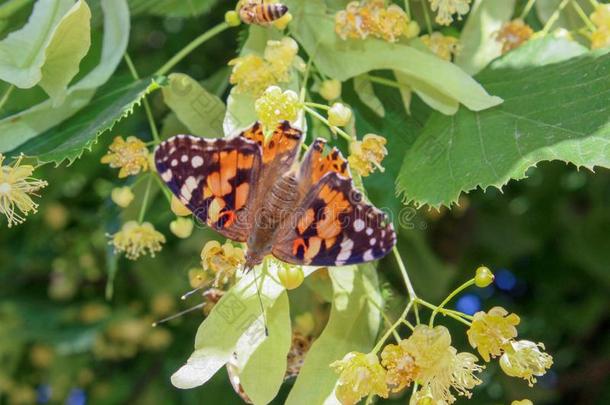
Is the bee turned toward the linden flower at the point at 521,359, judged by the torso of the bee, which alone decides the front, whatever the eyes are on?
no
